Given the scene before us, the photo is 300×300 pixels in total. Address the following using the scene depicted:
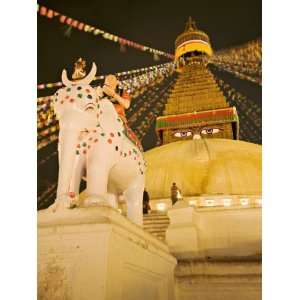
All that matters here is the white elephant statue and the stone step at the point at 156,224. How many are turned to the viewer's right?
0

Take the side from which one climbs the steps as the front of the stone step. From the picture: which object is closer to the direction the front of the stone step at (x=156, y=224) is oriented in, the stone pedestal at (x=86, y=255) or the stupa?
the stone pedestal

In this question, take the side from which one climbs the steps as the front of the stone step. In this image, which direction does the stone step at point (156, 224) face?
toward the camera

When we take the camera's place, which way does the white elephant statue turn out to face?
facing the viewer and to the left of the viewer

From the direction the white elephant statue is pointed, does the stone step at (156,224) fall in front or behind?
behind

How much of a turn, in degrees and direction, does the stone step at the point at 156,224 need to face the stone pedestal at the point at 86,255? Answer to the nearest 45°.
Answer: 0° — it already faces it
